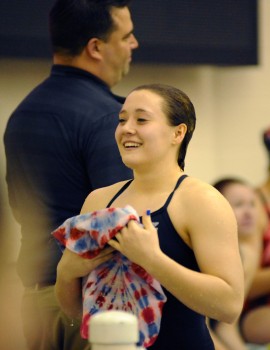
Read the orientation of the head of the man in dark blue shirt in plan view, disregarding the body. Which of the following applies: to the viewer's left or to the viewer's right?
to the viewer's right

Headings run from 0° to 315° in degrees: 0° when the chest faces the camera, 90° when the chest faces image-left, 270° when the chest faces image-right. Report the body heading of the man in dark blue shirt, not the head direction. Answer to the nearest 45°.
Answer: approximately 225°

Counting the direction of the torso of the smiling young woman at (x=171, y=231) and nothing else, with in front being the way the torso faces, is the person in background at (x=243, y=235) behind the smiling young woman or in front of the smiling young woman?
behind

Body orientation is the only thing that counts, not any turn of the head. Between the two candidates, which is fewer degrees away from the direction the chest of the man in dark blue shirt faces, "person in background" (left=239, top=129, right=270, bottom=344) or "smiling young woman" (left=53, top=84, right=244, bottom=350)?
the person in background

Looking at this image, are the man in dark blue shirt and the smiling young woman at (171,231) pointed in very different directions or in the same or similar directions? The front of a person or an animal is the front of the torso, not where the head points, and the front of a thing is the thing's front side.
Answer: very different directions

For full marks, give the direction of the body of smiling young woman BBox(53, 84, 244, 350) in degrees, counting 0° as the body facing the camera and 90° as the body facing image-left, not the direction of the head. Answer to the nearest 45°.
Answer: approximately 45°

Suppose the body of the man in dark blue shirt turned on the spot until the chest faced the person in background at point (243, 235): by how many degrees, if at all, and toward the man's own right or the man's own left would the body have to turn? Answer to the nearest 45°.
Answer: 0° — they already face them
